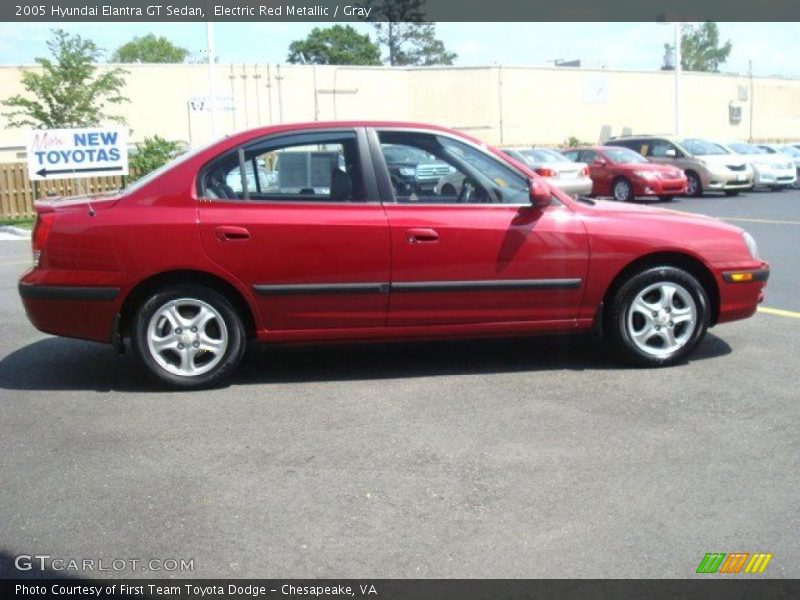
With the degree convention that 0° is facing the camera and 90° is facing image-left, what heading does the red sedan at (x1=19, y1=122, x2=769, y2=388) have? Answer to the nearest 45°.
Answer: approximately 270°

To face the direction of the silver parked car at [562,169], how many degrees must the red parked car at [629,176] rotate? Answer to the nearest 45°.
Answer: approximately 90° to its right

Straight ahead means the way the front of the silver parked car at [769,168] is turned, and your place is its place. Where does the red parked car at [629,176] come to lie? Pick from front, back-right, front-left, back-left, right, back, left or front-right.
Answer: right

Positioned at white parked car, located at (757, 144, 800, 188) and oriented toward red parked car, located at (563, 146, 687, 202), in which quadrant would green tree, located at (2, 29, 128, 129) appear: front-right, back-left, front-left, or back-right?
front-right

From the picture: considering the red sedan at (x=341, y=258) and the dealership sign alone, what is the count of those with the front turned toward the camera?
1

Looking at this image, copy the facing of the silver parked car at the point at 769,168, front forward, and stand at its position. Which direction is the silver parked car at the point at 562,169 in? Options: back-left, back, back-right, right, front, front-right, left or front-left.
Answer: right

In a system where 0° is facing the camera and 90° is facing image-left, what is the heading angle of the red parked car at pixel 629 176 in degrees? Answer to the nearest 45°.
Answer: approximately 315°

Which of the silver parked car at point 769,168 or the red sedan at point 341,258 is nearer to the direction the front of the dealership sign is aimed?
the red sedan

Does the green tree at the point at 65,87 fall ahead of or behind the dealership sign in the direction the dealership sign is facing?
behind

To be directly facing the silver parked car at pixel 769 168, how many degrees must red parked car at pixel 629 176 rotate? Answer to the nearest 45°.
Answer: approximately 90° to its left

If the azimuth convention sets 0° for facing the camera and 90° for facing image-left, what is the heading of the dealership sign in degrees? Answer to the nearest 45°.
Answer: approximately 0°

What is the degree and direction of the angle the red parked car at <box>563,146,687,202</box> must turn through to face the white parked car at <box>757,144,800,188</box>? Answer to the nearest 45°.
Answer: approximately 90° to its left

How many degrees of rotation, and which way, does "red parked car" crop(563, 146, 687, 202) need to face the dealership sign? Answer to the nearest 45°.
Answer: approximately 90° to its right

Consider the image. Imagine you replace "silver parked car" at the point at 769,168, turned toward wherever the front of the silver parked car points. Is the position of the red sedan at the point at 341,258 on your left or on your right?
on your right
